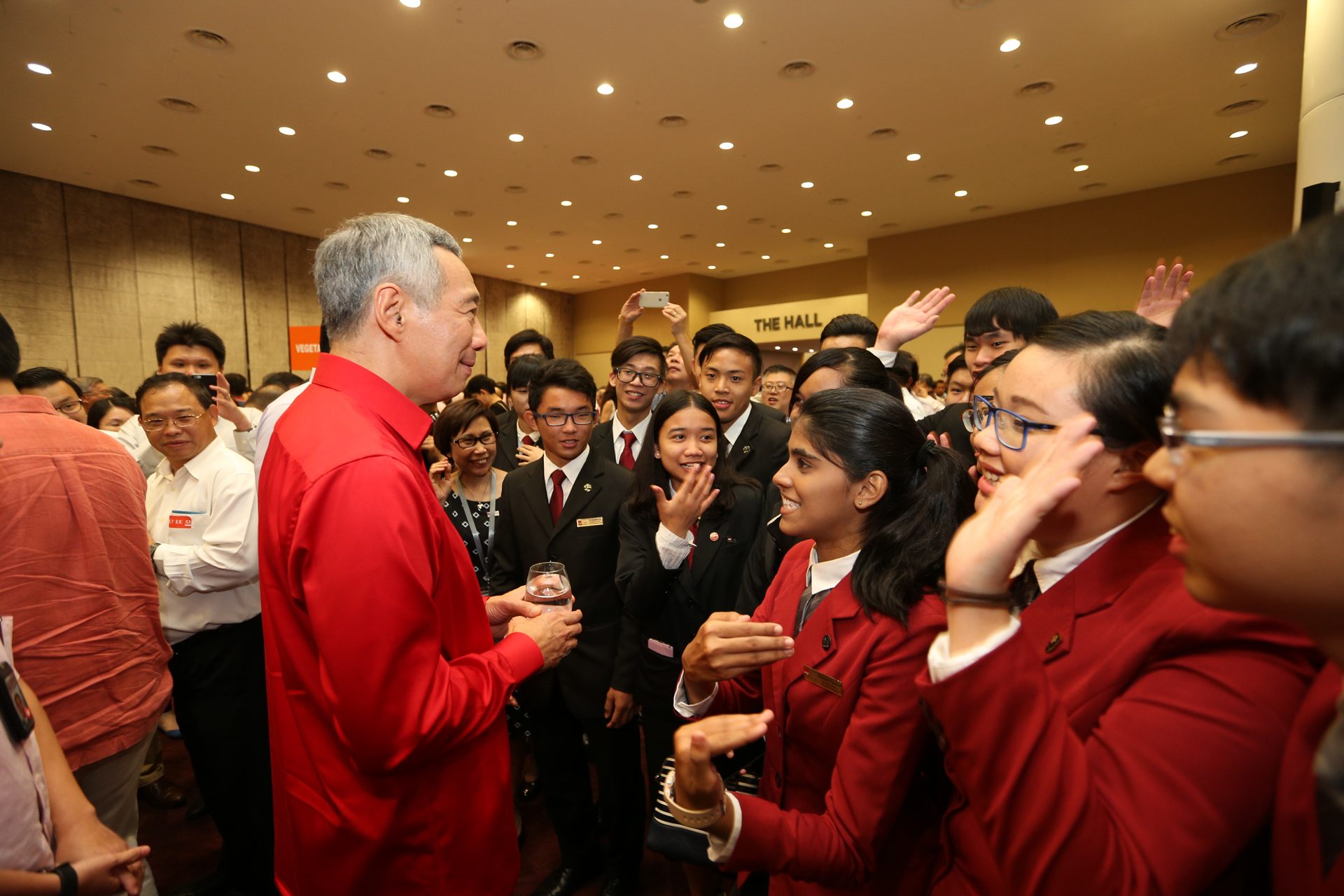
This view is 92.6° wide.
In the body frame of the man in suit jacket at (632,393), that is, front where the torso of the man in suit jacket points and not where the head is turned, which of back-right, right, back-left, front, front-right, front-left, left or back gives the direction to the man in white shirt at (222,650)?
front-right

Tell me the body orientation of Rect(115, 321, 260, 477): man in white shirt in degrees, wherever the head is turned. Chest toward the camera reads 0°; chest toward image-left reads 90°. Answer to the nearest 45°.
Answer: approximately 0°

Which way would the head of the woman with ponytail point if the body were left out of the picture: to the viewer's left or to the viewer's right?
to the viewer's left

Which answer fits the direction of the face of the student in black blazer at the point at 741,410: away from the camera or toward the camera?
toward the camera

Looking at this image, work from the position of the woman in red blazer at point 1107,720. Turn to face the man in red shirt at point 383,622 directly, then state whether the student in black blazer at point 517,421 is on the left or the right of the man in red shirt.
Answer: right

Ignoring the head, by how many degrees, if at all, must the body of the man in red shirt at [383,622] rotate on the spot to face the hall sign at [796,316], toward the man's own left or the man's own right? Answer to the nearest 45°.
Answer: approximately 45° to the man's own left

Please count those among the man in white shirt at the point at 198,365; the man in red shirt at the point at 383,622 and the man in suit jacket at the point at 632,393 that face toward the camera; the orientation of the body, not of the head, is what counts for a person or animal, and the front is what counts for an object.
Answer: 2

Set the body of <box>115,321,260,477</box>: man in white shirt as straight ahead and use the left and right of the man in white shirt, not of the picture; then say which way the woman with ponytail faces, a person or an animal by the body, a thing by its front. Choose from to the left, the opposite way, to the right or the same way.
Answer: to the right

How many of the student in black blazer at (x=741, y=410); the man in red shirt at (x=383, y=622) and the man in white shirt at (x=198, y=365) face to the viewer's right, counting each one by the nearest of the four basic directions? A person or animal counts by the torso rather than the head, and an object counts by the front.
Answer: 1

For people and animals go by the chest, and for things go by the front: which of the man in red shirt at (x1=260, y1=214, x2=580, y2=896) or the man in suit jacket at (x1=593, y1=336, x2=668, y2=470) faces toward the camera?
the man in suit jacket

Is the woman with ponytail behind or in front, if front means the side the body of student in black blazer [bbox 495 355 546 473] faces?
in front

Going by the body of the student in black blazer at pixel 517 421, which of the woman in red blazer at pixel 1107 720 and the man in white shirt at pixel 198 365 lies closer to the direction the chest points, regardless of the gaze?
the woman in red blazer

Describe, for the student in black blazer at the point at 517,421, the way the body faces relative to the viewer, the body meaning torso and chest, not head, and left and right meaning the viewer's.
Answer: facing the viewer and to the right of the viewer

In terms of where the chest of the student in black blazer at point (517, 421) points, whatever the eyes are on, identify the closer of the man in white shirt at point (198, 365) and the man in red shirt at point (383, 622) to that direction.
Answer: the man in red shirt

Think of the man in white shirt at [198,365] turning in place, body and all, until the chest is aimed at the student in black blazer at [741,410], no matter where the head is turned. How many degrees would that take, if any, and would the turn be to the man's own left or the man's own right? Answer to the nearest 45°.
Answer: approximately 45° to the man's own left

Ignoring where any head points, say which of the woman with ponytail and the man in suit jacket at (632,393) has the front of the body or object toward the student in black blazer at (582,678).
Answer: the man in suit jacket

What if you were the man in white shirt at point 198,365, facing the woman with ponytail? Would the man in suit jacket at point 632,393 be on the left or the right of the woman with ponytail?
left

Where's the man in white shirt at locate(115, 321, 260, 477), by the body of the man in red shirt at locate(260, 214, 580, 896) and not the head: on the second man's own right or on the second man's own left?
on the second man's own left

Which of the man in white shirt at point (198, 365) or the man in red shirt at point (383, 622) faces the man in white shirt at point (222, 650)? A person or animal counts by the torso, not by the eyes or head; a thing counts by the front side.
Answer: the man in white shirt at point (198, 365)

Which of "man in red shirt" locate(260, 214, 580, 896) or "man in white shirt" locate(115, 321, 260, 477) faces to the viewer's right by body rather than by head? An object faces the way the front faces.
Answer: the man in red shirt
